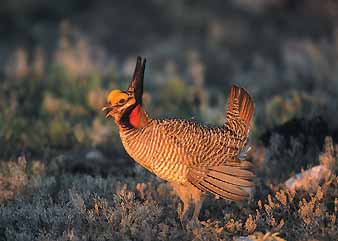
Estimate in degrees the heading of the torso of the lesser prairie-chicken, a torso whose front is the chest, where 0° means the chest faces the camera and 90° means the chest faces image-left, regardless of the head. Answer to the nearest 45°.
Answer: approximately 90°
